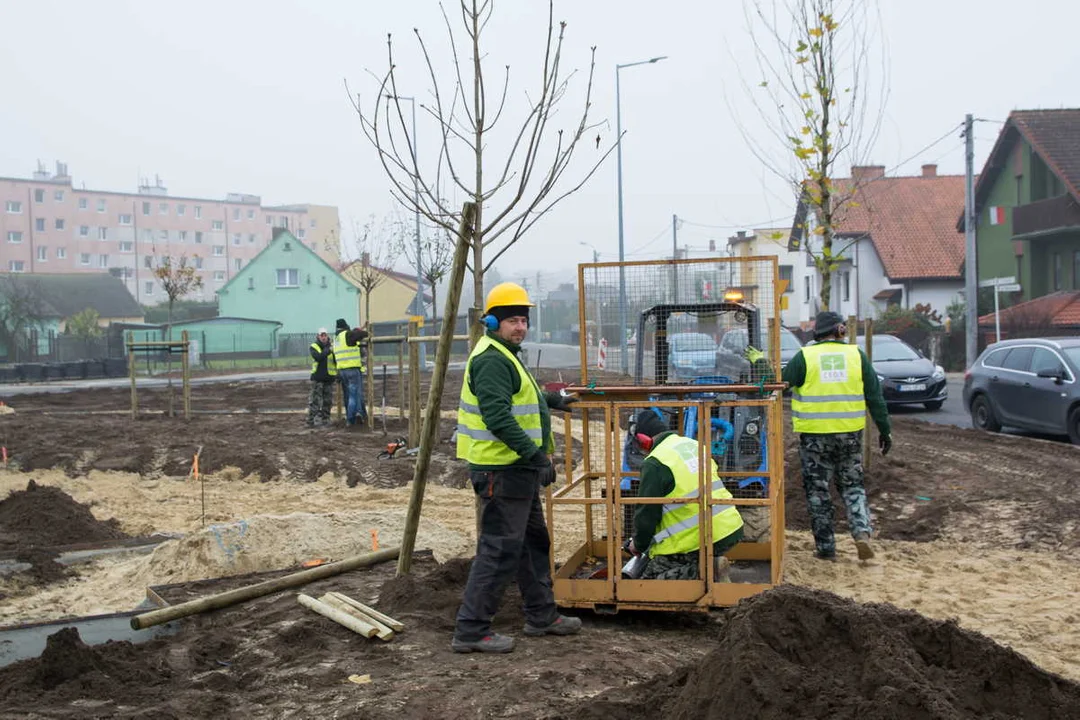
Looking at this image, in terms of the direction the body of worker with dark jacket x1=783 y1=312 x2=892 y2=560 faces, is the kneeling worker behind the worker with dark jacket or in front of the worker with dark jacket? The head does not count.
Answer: behind

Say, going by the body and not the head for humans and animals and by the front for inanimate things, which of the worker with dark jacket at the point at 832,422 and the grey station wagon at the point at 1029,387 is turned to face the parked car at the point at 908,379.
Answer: the worker with dark jacket

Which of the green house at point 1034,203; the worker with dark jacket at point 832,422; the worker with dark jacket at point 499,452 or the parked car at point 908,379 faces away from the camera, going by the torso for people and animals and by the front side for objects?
the worker with dark jacket at point 832,422

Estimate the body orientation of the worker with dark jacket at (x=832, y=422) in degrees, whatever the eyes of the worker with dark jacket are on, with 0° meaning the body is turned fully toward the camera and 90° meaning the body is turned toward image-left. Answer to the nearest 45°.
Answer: approximately 180°

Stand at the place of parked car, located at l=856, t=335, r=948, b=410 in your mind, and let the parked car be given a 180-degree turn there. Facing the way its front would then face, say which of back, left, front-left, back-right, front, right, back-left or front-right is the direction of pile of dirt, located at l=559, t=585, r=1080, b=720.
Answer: back-left

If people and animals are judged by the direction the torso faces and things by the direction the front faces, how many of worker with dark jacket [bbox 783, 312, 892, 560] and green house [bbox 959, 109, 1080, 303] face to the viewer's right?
0

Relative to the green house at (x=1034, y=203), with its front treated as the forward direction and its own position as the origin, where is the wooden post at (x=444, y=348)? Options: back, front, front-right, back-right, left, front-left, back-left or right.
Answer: front-left
